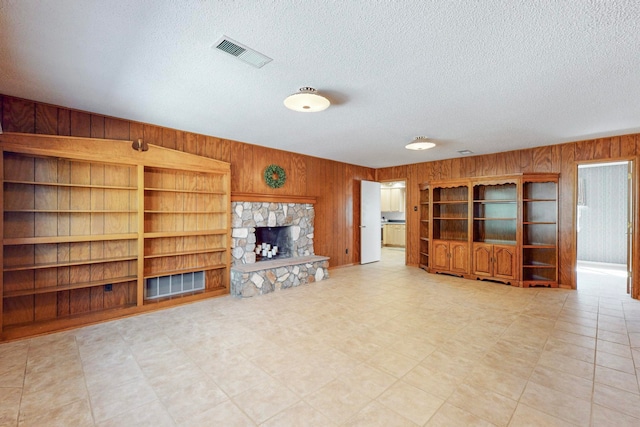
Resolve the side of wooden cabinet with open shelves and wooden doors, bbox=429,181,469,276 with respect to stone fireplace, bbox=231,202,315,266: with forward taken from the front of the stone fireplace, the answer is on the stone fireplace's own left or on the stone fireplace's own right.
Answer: on the stone fireplace's own left

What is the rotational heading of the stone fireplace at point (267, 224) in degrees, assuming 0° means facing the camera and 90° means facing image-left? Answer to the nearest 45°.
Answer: approximately 315°

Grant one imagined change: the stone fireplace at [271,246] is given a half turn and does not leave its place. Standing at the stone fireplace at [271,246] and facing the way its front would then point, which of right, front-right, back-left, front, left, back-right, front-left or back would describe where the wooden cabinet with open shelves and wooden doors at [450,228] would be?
back-right

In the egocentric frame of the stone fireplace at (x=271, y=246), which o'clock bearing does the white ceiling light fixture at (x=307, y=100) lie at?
The white ceiling light fixture is roughly at 1 o'clock from the stone fireplace.

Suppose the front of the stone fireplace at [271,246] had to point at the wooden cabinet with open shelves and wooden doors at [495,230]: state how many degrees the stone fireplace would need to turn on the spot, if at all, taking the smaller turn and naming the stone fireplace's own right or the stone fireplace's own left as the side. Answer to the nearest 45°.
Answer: approximately 45° to the stone fireplace's own left

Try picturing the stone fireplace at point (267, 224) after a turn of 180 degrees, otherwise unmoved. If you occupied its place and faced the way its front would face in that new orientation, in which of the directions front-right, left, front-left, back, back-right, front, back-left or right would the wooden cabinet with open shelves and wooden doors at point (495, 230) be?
back-right

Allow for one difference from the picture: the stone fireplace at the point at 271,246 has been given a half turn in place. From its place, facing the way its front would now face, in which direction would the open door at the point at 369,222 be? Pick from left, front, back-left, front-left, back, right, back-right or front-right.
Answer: right

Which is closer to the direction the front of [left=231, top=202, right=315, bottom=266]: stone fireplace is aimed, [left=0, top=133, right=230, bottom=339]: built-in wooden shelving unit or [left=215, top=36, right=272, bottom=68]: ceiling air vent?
the ceiling air vent
